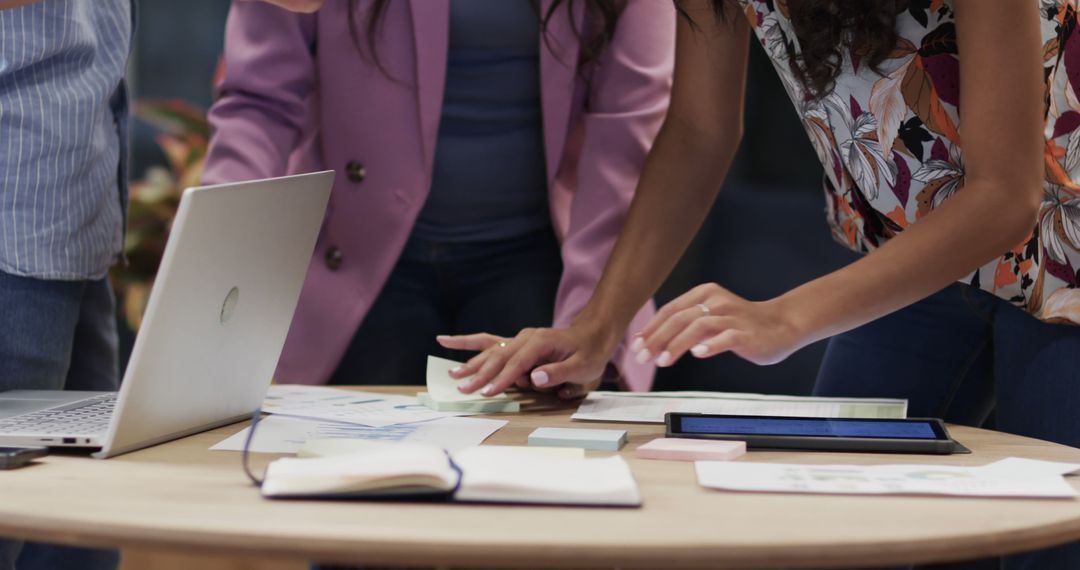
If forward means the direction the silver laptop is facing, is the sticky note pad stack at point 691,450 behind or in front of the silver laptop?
behind

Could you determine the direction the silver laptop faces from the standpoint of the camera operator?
facing away from the viewer and to the left of the viewer

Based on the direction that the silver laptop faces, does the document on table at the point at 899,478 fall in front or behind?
behind

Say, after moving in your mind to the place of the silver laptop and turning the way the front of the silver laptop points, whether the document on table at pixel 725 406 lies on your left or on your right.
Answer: on your right
